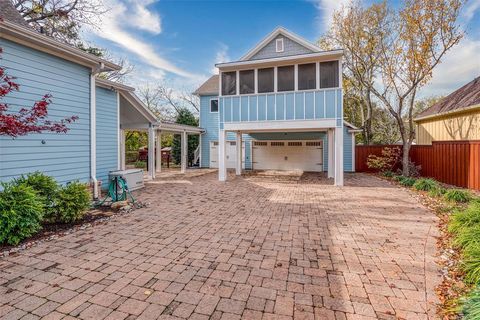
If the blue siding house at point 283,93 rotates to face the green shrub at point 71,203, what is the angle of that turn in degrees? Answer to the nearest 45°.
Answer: approximately 45° to its right

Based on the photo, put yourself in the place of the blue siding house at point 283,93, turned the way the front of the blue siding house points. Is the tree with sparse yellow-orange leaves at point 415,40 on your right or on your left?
on your left

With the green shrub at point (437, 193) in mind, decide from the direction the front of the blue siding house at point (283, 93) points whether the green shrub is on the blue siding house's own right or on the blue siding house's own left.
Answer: on the blue siding house's own left

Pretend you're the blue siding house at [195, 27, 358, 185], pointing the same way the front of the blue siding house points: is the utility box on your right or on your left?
on your right

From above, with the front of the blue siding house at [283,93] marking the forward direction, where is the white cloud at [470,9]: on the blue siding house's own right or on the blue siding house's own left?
on the blue siding house's own left

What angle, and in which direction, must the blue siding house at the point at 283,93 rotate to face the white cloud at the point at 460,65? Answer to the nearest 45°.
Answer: approximately 90° to its left

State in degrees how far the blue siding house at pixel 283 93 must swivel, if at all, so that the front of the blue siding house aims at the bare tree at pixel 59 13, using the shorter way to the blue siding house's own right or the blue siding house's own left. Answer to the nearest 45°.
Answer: approximately 90° to the blue siding house's own right

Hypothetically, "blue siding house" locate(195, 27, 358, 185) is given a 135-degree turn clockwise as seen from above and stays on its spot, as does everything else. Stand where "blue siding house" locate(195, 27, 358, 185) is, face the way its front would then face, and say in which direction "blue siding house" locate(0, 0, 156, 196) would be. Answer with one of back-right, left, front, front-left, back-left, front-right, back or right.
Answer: left

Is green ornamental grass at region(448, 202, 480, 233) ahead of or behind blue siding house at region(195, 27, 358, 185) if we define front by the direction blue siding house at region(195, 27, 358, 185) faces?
ahead

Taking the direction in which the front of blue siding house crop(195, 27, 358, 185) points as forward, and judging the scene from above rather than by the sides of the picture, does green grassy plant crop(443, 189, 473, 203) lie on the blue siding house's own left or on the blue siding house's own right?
on the blue siding house's own left

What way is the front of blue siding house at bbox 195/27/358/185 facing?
toward the camera
